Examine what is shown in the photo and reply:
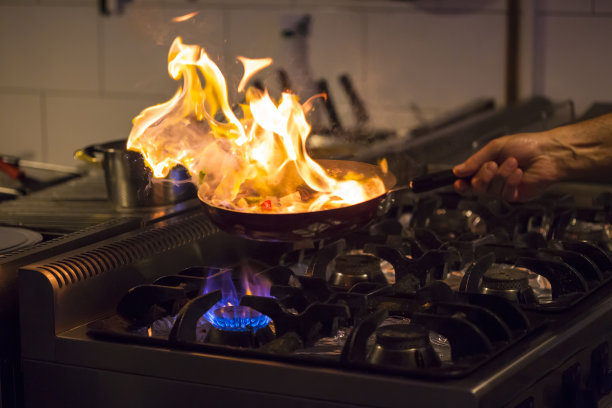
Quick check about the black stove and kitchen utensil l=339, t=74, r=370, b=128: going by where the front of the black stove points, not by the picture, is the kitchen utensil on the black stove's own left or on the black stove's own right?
on the black stove's own left

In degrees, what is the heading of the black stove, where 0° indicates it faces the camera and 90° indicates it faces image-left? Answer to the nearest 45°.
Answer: approximately 315°
